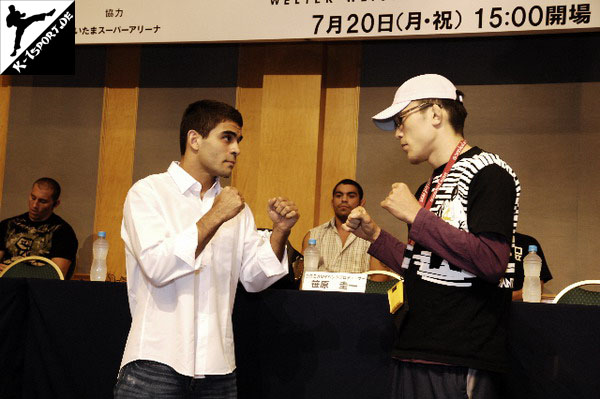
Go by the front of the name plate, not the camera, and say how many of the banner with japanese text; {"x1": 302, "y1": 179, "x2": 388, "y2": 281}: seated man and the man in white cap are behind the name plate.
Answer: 2

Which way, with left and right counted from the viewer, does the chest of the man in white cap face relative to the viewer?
facing to the left of the viewer

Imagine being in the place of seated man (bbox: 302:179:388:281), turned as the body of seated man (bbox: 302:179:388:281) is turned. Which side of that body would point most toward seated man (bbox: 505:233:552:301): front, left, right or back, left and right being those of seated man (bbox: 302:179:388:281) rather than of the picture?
left

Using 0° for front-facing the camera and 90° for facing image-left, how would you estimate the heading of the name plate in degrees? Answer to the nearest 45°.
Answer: approximately 0°

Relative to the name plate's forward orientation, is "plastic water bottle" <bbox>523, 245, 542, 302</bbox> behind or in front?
behind

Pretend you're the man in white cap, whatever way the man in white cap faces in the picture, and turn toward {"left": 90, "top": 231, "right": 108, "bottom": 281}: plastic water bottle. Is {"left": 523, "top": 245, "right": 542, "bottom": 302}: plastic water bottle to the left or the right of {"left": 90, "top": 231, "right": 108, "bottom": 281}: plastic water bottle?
right

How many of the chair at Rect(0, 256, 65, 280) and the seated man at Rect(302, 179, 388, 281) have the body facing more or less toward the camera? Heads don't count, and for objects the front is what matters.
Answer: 2

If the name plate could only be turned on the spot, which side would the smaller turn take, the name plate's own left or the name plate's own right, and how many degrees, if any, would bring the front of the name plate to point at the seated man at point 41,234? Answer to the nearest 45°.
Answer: approximately 135° to the name plate's own right

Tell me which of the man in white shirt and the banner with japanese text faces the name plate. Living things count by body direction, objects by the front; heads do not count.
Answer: the banner with japanese text
